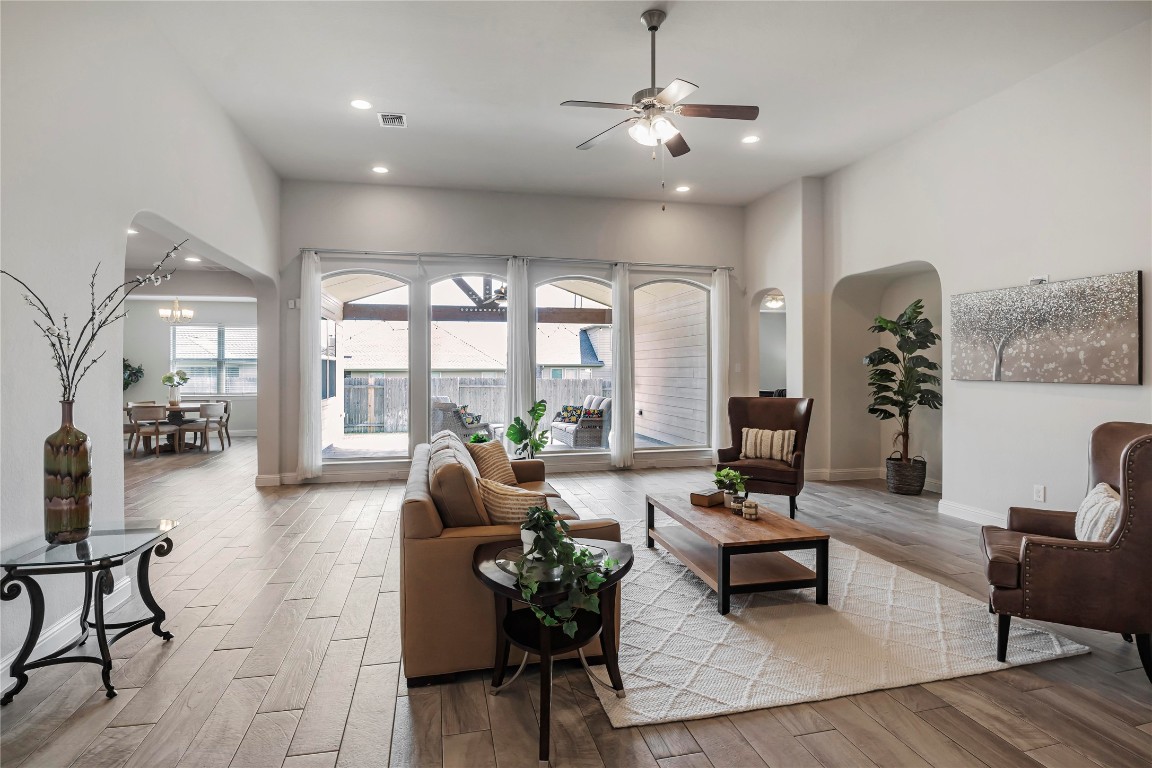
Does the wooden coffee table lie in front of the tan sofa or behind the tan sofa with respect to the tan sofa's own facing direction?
in front

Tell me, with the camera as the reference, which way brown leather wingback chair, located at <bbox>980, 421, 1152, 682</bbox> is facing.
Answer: facing to the left of the viewer

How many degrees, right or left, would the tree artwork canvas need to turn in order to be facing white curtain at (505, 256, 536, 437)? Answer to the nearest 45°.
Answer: approximately 45° to its right

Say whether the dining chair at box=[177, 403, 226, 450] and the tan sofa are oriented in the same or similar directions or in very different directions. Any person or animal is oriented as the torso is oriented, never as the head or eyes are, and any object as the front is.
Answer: very different directions

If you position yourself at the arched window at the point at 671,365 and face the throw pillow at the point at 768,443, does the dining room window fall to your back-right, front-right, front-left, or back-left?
back-right

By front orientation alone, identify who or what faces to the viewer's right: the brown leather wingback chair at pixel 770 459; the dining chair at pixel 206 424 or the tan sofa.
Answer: the tan sofa

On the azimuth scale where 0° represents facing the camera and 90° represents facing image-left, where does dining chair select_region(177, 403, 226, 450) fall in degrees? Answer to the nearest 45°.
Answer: approximately 135°

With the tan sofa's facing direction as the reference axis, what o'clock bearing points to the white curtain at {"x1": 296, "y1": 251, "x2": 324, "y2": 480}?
The white curtain is roughly at 8 o'clock from the tan sofa.

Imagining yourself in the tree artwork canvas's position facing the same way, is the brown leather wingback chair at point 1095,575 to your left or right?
on your left

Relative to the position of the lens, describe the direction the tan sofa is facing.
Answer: facing to the right of the viewer

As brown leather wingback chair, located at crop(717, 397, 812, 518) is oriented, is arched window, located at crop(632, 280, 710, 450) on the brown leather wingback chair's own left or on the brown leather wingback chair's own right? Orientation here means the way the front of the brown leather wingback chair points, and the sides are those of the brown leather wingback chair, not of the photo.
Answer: on the brown leather wingback chair's own right

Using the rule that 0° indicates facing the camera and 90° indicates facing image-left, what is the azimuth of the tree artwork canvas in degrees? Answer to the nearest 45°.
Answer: approximately 45°

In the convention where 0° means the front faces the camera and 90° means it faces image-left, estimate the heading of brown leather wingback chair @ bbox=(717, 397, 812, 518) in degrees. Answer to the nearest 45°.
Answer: approximately 45°
